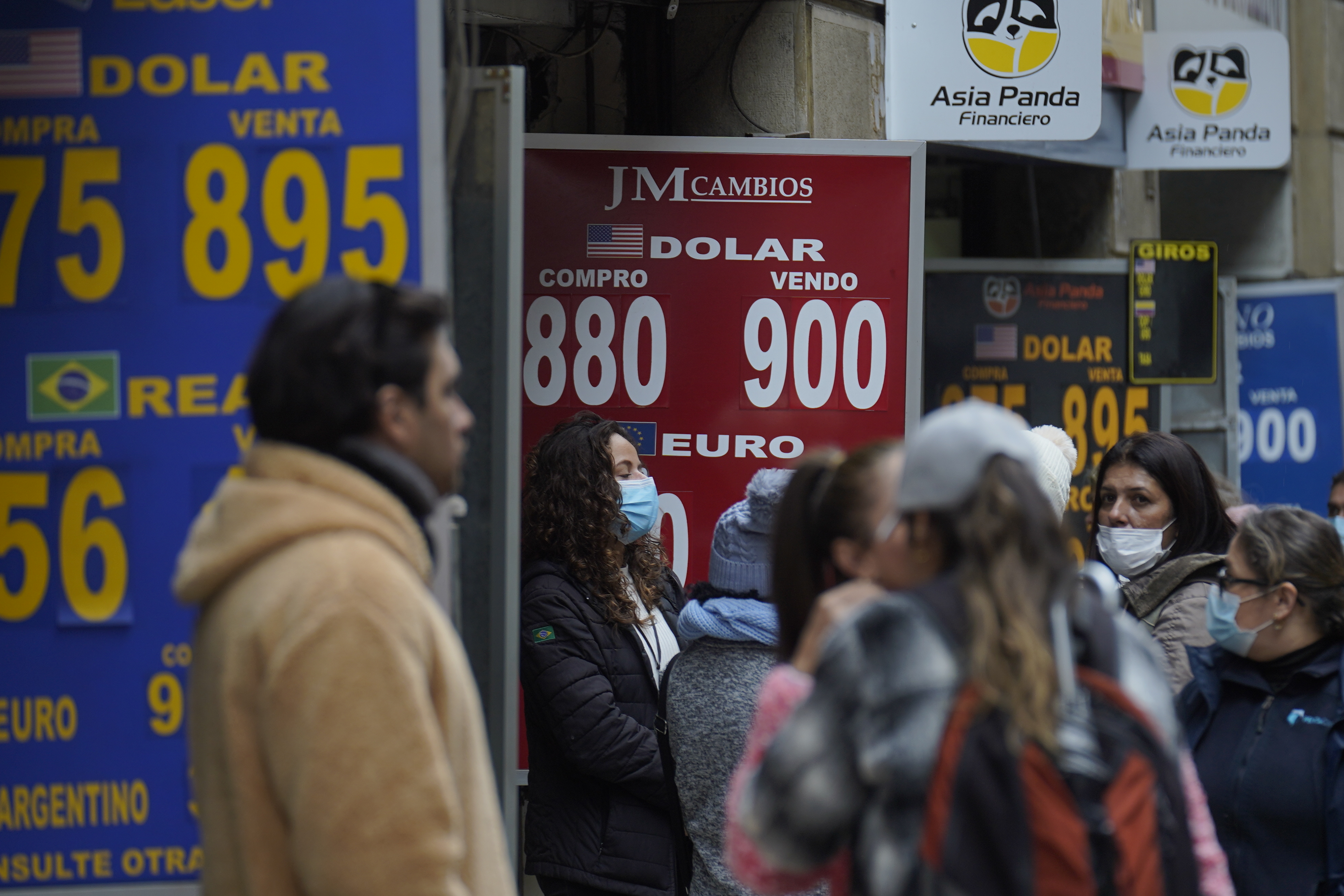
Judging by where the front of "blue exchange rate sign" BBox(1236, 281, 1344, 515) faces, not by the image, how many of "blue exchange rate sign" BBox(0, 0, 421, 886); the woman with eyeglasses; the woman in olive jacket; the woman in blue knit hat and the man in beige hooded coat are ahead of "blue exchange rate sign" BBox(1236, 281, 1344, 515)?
5

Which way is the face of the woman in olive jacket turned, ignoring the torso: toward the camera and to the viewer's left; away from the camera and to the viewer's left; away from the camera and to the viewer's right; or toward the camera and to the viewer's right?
toward the camera and to the viewer's left

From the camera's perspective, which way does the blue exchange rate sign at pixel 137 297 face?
toward the camera

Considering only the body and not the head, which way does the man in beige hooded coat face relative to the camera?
to the viewer's right

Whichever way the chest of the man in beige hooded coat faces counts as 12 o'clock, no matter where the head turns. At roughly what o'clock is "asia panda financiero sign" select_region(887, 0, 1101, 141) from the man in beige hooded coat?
The asia panda financiero sign is roughly at 10 o'clock from the man in beige hooded coat.

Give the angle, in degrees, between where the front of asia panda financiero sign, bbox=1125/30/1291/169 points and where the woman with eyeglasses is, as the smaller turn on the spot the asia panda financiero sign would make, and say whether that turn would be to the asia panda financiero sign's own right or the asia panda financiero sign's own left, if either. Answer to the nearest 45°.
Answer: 0° — it already faces them

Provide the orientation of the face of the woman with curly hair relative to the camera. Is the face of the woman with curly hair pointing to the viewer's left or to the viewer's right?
to the viewer's right

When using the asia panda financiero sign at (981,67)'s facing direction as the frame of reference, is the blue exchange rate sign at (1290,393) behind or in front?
behind

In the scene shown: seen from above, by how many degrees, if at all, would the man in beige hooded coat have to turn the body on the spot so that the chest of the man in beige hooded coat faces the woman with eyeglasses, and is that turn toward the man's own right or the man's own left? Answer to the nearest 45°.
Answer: approximately 45° to the man's own left

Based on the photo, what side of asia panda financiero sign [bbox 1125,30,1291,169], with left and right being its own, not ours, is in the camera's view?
front
